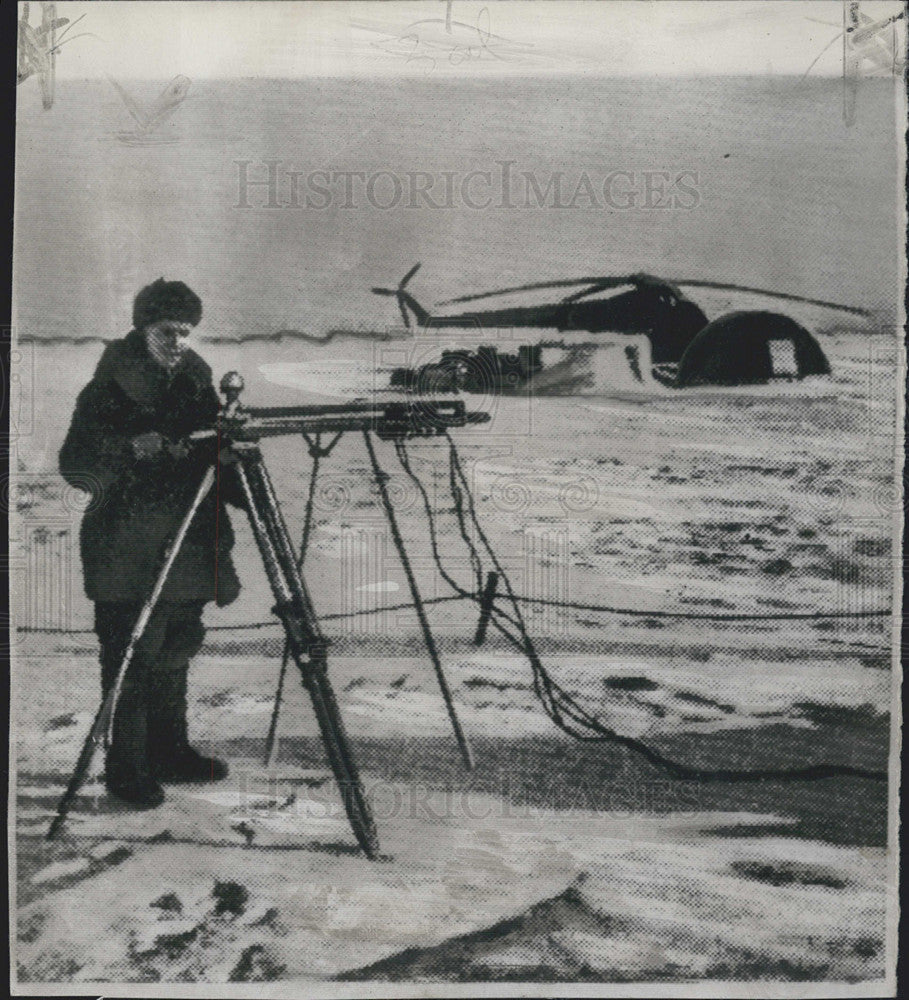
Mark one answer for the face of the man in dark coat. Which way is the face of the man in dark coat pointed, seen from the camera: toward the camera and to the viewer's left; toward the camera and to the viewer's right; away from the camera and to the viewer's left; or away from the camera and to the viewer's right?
toward the camera and to the viewer's right

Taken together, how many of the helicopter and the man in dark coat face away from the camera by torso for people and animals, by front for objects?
0

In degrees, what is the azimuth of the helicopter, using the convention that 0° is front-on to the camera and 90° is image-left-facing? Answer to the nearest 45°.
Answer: approximately 270°

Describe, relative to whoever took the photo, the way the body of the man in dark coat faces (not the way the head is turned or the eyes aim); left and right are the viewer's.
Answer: facing the viewer and to the right of the viewer
